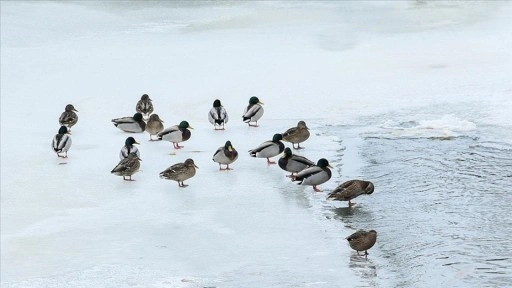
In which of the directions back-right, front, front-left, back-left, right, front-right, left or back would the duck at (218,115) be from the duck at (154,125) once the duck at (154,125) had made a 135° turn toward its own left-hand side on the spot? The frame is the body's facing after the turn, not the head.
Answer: front

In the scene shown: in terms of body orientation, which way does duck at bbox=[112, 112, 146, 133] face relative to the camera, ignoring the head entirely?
to the viewer's right

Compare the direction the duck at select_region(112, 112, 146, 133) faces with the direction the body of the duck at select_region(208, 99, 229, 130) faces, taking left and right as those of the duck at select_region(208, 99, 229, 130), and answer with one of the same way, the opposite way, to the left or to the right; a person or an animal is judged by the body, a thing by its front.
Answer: to the right

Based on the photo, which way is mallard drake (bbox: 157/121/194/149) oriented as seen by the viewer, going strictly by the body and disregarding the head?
to the viewer's right

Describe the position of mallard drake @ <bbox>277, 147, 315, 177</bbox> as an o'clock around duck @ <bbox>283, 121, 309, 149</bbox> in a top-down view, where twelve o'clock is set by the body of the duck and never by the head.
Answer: The mallard drake is roughly at 3 o'clock from the duck.

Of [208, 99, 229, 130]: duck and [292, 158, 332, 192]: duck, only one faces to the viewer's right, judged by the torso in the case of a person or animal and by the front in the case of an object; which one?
[292, 158, 332, 192]: duck

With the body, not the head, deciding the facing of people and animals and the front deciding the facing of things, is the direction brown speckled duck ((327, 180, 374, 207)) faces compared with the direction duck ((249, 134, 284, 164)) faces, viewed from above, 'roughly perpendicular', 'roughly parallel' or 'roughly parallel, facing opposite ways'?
roughly parallel

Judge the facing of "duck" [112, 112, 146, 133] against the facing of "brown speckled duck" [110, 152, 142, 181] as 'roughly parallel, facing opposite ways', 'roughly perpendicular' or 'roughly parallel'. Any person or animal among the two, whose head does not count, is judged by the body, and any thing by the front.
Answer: roughly parallel

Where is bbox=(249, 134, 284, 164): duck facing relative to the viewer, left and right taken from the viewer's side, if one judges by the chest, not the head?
facing to the right of the viewer

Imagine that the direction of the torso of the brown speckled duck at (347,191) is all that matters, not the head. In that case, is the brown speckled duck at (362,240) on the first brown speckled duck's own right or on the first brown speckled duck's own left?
on the first brown speckled duck's own right

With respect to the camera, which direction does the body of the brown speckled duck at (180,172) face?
to the viewer's right
